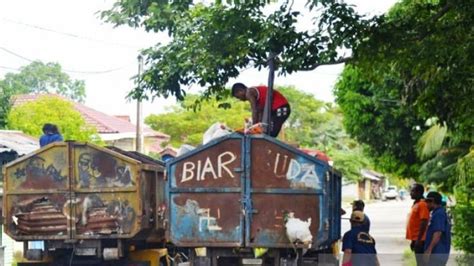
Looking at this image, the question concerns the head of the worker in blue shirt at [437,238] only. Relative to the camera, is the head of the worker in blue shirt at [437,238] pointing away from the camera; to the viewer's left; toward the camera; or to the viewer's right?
to the viewer's left

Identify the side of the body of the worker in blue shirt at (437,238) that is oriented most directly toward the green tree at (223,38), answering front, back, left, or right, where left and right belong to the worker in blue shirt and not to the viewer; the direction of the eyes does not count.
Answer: front

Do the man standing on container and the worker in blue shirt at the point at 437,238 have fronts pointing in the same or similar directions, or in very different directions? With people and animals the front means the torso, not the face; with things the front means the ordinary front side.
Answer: same or similar directions

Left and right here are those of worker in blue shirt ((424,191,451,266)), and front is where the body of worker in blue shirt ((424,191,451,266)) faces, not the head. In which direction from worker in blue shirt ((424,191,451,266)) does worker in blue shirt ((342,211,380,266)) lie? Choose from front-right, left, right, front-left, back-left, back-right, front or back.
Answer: front-left

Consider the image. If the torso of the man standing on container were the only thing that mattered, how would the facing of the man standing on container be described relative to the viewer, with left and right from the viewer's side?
facing to the left of the viewer

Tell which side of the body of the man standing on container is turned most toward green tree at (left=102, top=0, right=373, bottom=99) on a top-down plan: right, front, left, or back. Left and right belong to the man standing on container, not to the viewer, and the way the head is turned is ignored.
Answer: right

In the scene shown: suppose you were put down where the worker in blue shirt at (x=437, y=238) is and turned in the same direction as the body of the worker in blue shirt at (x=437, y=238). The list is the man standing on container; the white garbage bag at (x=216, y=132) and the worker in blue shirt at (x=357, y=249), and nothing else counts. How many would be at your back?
0

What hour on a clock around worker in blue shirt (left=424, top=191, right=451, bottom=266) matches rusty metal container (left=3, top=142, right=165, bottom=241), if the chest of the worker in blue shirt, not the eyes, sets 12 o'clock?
The rusty metal container is roughly at 1 o'clock from the worker in blue shirt.

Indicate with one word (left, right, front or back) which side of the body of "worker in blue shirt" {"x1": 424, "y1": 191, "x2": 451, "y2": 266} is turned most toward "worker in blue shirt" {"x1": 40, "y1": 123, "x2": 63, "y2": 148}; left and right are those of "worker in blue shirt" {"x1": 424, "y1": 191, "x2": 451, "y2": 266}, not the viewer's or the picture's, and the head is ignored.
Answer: front

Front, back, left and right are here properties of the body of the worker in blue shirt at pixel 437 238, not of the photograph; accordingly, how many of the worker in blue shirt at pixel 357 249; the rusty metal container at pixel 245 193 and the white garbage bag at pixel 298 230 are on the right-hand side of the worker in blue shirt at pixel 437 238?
0

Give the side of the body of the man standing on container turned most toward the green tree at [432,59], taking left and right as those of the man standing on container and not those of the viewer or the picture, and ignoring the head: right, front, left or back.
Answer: back

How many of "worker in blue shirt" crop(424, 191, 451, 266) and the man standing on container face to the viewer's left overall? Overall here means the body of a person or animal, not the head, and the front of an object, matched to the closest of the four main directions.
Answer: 2

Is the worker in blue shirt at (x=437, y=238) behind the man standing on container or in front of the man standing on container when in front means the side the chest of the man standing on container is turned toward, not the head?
behind

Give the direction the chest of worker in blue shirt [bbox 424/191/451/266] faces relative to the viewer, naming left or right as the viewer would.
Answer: facing to the left of the viewer

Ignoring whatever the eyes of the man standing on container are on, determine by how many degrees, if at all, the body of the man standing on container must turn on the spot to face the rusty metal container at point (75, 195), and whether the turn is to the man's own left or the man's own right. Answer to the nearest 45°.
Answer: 0° — they already face it
